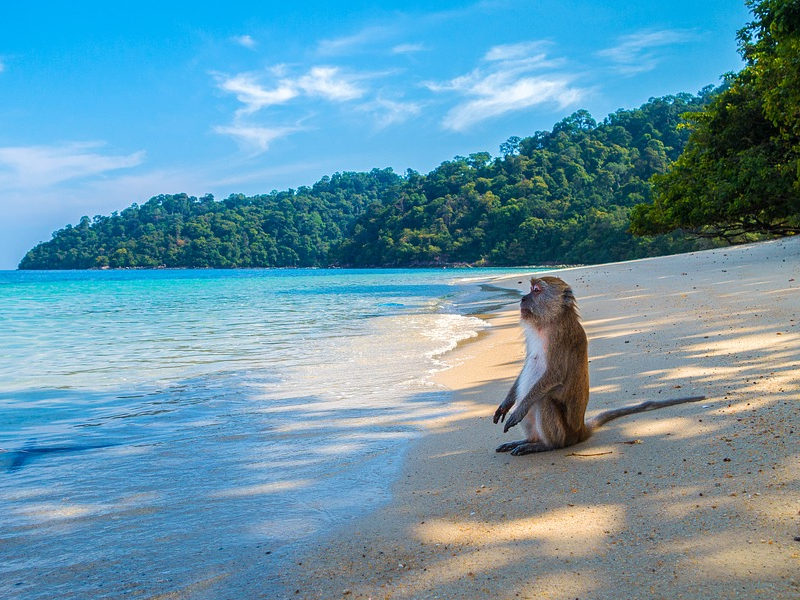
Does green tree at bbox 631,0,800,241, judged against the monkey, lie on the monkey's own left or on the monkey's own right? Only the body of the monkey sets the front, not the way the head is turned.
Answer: on the monkey's own right

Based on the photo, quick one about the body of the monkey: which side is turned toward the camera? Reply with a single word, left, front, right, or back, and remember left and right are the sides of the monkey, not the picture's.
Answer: left
